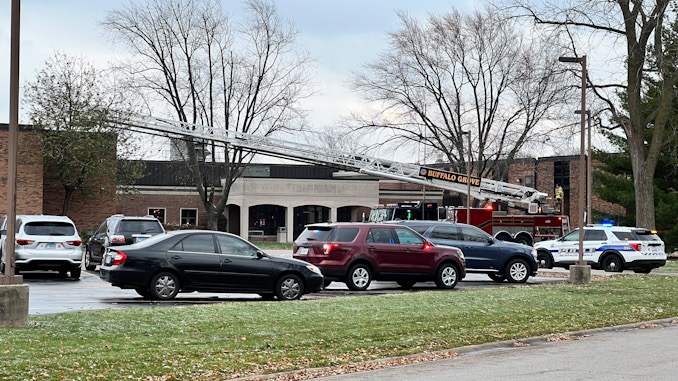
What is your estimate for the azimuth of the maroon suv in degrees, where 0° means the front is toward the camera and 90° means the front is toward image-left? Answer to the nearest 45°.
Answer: approximately 225°

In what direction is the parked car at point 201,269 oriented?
to the viewer's right

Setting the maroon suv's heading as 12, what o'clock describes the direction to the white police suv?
The white police suv is roughly at 12 o'clock from the maroon suv.

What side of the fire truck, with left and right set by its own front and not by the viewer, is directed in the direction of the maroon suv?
left

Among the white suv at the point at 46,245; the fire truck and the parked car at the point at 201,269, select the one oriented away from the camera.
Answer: the white suv

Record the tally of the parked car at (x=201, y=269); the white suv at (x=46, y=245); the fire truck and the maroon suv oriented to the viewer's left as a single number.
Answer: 1

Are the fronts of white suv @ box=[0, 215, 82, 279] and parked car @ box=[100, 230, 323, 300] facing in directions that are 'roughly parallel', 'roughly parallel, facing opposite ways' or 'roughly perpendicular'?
roughly perpendicular

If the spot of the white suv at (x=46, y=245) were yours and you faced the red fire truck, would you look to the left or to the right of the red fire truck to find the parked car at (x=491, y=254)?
right

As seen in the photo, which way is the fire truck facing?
to the viewer's left

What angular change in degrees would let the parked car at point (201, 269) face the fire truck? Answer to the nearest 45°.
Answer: approximately 45° to its left

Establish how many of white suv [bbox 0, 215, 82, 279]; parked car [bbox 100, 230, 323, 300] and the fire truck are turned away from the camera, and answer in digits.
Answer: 1

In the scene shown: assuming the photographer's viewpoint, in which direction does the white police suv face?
facing away from the viewer and to the left of the viewer

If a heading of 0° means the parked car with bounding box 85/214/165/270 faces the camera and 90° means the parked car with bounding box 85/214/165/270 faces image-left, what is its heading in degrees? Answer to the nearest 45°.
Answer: approximately 135°

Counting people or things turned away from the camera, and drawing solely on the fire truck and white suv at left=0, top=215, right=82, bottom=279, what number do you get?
1

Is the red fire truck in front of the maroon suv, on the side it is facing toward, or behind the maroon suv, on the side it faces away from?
in front

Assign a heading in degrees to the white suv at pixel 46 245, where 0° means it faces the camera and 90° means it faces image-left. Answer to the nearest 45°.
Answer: approximately 180°
